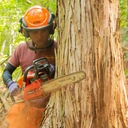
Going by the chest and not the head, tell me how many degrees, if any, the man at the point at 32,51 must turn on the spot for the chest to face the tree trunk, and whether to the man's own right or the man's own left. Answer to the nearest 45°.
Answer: approximately 45° to the man's own left

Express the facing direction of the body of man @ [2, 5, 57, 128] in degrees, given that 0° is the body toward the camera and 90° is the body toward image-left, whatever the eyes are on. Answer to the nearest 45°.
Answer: approximately 0°
